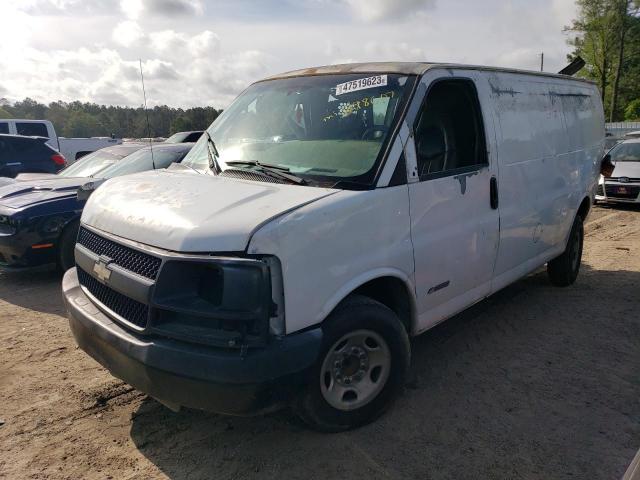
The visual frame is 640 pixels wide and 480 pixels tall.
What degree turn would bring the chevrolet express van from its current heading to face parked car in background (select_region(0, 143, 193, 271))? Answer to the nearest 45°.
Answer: approximately 90° to its right

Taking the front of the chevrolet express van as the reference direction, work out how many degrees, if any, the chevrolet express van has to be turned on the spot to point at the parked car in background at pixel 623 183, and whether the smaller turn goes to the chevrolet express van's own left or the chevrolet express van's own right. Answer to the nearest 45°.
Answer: approximately 180°

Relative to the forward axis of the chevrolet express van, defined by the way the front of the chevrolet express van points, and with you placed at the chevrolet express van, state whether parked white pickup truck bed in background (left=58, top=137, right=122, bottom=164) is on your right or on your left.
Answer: on your right

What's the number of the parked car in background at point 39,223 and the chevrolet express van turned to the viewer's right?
0

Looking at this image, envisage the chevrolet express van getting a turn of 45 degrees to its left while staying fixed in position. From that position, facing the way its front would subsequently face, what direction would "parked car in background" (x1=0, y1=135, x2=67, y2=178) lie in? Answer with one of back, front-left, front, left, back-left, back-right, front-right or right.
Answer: back-right

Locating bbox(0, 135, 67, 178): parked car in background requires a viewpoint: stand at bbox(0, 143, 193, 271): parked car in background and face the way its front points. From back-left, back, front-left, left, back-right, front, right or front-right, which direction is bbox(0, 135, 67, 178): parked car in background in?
back-right

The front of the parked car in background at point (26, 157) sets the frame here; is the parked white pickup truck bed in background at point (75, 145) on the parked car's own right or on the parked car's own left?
on the parked car's own right

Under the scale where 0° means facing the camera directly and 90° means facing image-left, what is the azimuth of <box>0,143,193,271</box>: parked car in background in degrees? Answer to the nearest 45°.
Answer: approximately 45°

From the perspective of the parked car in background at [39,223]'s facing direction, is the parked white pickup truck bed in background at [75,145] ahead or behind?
behind

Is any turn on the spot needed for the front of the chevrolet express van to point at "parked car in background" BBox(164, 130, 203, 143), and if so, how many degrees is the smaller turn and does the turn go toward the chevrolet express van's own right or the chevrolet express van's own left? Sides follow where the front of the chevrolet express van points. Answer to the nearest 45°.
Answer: approximately 135° to the chevrolet express van's own right

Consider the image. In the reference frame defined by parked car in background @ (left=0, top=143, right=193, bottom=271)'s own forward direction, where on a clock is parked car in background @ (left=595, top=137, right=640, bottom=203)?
parked car in background @ (left=595, top=137, right=640, bottom=203) is roughly at 7 o'clock from parked car in background @ (left=0, top=143, right=193, bottom=271).

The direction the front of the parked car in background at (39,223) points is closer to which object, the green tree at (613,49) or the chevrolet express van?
the chevrolet express van

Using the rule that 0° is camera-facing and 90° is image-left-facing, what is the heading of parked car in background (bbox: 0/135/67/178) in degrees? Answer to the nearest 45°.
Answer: approximately 90°

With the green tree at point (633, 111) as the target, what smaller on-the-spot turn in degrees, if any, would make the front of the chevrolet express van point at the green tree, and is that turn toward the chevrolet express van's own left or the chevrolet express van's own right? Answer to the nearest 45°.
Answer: approximately 180°

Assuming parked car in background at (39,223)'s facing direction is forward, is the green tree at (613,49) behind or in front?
behind

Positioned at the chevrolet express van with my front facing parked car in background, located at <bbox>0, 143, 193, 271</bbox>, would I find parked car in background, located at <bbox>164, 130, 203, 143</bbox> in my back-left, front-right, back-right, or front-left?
front-right
